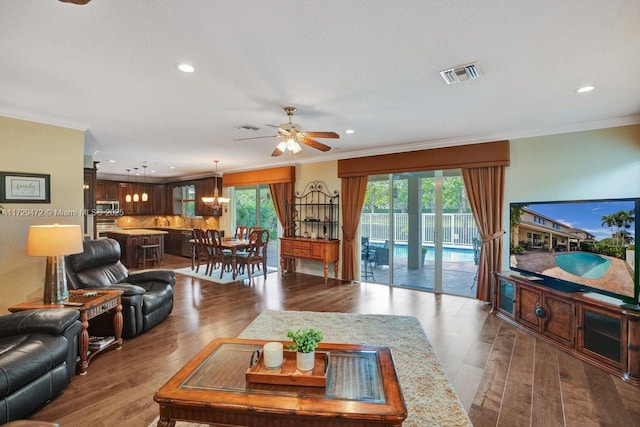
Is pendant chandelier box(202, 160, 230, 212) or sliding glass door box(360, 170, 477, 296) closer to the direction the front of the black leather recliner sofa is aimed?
the sliding glass door

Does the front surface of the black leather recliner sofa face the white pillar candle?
yes

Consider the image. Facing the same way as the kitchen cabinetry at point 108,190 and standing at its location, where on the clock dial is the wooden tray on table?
The wooden tray on table is roughly at 12 o'clock from the kitchen cabinetry.

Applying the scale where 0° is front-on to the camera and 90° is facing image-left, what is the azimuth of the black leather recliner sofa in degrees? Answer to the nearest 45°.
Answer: approximately 315°

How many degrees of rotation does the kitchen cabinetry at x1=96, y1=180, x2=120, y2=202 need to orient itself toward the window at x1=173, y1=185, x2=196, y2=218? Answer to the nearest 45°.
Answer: approximately 90° to its left

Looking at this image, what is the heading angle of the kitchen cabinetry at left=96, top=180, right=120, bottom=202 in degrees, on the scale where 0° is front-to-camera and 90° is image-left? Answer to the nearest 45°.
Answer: approximately 0°

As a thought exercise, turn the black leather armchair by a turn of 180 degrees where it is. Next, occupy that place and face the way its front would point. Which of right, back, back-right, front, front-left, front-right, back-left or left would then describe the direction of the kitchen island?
front-right

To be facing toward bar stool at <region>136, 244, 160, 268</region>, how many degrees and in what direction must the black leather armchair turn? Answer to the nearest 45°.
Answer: approximately 135° to its left

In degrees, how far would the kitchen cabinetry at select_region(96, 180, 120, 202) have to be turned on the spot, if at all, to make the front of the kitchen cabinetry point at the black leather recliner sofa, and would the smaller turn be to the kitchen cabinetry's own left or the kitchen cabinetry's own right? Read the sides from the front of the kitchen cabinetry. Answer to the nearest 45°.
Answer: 0° — it already faces it

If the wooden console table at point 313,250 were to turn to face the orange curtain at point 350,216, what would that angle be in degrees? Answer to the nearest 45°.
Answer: approximately 135° to its left

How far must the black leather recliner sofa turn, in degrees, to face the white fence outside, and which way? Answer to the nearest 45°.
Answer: approximately 45° to its left

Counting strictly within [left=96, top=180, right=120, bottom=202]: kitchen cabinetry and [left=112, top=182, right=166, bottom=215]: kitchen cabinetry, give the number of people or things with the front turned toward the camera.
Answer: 2
